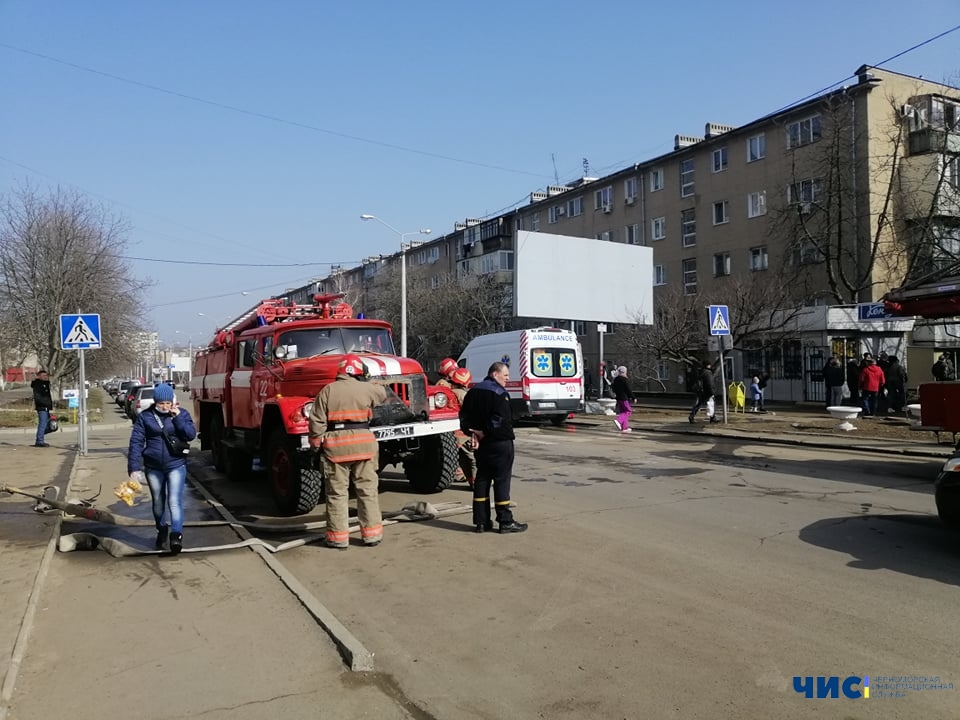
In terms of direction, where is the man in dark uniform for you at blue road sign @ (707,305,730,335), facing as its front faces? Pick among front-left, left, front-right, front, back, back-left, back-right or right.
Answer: front

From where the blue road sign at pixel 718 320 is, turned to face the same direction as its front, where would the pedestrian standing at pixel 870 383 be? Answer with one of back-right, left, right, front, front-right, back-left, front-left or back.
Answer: back-left

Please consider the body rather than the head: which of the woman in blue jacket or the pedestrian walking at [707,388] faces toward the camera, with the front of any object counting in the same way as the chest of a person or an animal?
the woman in blue jacket

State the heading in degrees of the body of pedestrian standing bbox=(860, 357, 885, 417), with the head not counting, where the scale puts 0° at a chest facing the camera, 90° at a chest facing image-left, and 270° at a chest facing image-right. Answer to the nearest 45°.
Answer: approximately 180°

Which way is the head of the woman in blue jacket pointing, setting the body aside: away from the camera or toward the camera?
toward the camera

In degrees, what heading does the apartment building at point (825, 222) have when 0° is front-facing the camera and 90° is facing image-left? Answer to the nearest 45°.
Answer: approximately 45°

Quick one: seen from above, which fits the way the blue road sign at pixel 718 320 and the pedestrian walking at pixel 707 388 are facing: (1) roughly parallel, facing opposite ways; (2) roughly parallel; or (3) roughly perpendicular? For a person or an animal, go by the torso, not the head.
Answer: roughly perpendicular

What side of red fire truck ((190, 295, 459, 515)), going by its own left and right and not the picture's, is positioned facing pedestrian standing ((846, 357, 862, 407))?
left

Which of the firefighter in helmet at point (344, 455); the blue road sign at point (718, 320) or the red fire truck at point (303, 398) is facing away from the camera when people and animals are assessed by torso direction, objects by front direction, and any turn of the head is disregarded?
the firefighter in helmet

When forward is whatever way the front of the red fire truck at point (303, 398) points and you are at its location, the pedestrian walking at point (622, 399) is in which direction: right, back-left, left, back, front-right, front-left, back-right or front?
left

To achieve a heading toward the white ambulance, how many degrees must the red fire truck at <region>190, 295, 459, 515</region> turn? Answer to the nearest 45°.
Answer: approximately 90° to its left

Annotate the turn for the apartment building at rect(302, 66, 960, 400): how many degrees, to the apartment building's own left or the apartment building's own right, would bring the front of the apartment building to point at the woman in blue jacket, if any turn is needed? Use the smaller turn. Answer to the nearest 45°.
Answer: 0° — it already faces them

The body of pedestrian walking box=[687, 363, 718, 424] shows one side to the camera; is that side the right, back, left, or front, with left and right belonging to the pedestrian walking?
right

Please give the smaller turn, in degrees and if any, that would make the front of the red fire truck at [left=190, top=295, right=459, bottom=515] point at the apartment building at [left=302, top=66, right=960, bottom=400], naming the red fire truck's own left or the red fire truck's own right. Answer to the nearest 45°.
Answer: approximately 90° to the red fire truck's own left
